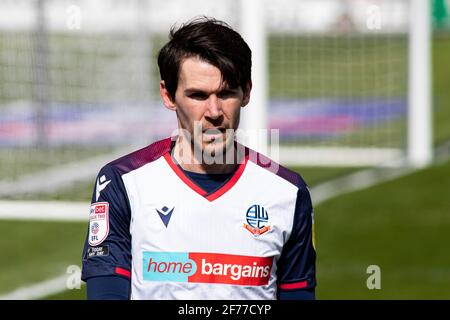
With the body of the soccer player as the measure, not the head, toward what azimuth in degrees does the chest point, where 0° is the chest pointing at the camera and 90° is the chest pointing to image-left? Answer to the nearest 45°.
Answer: approximately 0°

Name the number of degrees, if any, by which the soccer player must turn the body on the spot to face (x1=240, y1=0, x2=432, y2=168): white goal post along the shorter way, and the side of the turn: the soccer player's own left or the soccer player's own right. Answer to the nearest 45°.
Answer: approximately 180°
